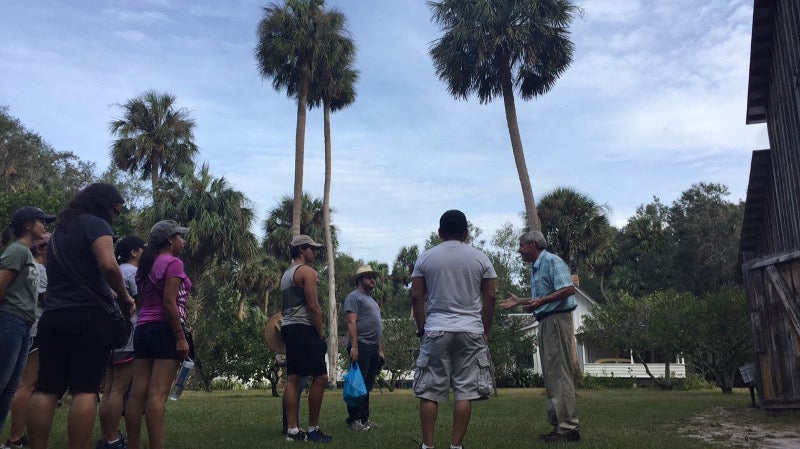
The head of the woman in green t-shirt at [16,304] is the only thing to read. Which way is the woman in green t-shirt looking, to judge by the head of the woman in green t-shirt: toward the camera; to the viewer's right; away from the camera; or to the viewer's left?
to the viewer's right

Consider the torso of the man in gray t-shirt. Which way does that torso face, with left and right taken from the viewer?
facing the viewer and to the right of the viewer

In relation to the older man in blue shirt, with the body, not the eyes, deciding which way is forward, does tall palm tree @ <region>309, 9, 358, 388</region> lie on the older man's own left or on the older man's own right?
on the older man's own right

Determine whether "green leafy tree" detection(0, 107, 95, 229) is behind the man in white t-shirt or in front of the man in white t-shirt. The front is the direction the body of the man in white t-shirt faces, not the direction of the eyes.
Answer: in front

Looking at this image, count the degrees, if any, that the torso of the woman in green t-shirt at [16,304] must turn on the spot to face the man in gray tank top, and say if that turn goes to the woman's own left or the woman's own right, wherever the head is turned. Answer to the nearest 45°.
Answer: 0° — they already face them

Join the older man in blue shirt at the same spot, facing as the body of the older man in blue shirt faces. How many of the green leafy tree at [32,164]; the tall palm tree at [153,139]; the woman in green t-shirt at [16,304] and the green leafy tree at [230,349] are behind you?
0

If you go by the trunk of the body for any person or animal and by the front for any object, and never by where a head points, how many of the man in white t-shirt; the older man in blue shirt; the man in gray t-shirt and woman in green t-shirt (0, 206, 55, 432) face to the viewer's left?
1

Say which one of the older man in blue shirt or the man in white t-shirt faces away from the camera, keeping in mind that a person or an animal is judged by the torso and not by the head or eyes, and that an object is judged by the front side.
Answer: the man in white t-shirt

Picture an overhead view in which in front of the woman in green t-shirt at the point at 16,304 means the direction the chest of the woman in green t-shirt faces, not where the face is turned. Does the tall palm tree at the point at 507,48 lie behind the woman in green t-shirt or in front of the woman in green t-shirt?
in front

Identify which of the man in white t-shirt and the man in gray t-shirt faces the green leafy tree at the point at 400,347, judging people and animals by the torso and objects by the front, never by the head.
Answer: the man in white t-shirt

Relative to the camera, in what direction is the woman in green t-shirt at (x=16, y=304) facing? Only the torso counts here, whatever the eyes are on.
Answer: to the viewer's right

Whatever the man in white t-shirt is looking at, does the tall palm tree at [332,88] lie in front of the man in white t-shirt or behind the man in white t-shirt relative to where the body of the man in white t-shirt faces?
in front

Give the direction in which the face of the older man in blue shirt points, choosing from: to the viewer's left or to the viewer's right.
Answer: to the viewer's left

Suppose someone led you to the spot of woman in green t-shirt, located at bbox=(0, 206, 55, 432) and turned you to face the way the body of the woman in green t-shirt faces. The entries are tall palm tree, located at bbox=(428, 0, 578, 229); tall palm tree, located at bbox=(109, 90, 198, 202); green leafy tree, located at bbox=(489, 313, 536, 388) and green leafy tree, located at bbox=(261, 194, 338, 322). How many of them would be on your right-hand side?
0

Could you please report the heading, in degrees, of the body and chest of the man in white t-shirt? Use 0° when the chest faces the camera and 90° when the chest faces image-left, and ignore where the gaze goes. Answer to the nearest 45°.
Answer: approximately 180°

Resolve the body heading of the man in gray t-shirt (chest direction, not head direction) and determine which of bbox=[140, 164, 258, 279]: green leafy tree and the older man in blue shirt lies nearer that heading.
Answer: the older man in blue shirt

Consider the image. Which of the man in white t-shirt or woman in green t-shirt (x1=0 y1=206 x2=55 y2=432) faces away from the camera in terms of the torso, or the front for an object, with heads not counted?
the man in white t-shirt

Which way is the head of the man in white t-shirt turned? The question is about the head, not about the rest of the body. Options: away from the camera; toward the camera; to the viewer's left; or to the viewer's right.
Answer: away from the camera

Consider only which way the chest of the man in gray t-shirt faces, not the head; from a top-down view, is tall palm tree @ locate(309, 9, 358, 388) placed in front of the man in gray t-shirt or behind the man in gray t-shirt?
behind

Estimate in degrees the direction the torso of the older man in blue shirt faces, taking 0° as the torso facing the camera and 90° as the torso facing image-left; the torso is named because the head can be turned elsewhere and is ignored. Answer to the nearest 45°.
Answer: approximately 90°
